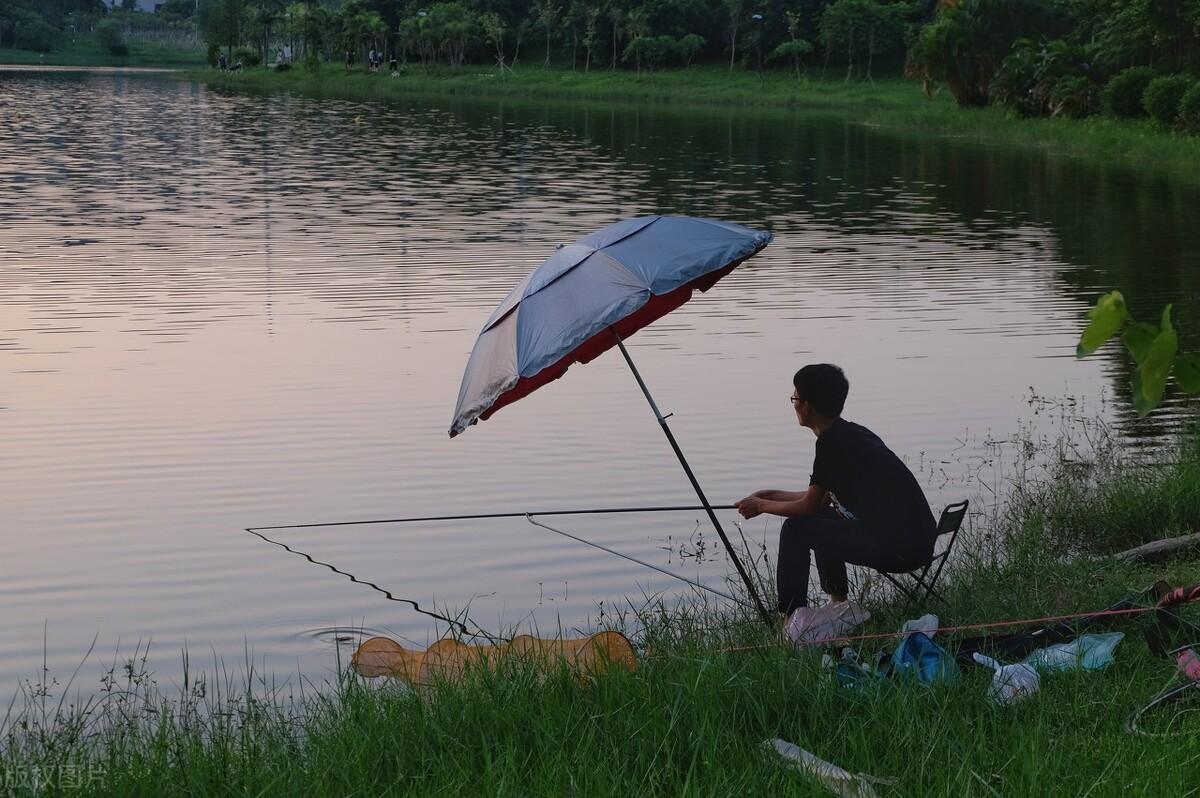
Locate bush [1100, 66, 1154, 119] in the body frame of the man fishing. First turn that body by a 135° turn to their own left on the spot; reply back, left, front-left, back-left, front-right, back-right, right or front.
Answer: back-left

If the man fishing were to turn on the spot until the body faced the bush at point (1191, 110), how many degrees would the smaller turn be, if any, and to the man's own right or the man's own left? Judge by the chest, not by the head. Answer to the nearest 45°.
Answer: approximately 90° to the man's own right

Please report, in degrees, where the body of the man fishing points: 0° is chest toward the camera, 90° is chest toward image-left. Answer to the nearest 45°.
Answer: approximately 90°

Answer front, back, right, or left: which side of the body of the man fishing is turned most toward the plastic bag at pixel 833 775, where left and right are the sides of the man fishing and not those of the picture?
left

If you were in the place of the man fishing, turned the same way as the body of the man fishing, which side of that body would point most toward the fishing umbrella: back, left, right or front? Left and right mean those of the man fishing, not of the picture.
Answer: front

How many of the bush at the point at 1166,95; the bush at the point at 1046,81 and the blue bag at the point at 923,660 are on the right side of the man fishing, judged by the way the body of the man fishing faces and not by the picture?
2

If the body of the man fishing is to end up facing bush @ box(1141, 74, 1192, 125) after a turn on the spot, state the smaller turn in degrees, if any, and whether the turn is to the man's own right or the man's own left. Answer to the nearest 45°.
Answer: approximately 90° to the man's own right

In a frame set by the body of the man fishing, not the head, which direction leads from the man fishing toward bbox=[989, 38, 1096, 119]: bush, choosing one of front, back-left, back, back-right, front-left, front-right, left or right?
right

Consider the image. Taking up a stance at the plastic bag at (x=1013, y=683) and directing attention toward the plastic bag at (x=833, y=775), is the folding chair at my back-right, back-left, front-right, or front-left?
back-right

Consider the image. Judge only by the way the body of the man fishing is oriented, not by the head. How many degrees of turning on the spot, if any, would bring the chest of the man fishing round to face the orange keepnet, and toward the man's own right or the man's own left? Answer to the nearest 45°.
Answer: approximately 45° to the man's own left

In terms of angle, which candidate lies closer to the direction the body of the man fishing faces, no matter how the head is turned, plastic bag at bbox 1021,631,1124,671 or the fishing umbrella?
the fishing umbrella

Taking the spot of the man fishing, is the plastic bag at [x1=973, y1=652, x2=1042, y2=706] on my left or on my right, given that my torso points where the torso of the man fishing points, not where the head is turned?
on my left
